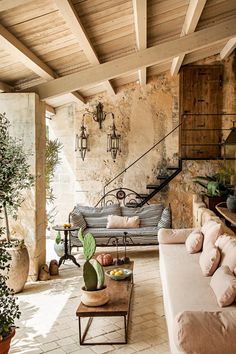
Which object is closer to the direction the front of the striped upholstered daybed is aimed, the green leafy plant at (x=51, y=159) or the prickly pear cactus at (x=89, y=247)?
the prickly pear cactus

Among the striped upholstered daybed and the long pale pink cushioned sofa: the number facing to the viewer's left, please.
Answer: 1

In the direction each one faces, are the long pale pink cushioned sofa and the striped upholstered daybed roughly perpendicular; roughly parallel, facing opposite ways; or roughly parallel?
roughly perpendicular

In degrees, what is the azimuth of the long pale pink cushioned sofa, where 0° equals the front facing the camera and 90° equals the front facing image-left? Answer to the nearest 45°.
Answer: approximately 90°

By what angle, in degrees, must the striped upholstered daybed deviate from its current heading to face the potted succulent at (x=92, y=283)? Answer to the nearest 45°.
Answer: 0° — it already faces it

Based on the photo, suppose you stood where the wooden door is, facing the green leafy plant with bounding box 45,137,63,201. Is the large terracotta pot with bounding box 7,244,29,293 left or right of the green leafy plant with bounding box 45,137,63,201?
left

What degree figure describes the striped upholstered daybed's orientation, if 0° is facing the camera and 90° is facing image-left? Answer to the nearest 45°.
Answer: approximately 0°

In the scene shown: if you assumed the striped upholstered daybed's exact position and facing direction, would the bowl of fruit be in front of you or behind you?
in front

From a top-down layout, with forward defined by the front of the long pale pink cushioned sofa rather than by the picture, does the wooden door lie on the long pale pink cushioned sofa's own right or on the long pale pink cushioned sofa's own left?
on the long pale pink cushioned sofa's own right
